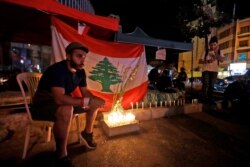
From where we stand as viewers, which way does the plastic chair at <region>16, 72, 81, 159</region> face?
facing to the right of the viewer
